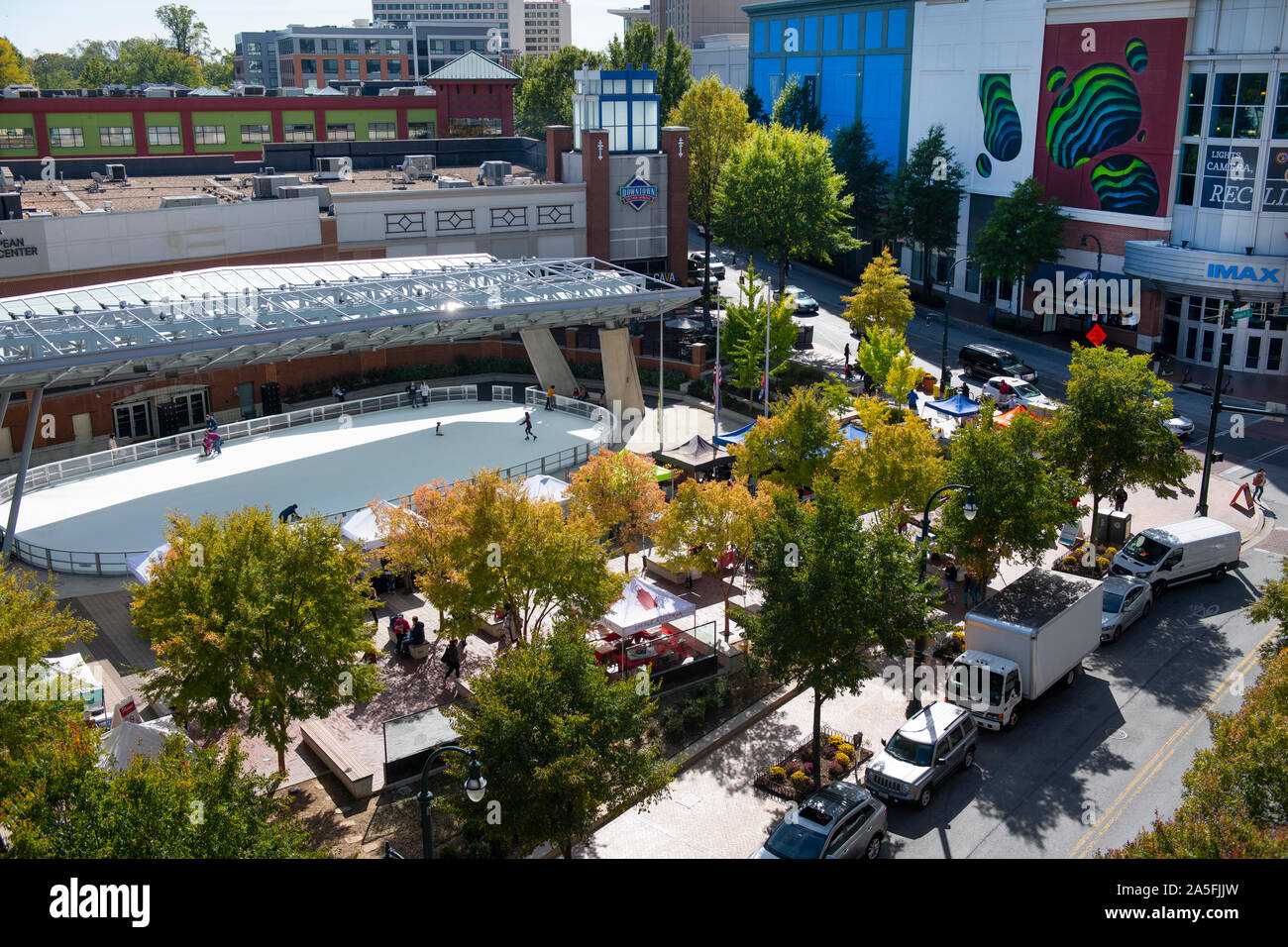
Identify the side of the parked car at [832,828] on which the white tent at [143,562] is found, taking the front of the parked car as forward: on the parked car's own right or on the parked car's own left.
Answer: on the parked car's own right

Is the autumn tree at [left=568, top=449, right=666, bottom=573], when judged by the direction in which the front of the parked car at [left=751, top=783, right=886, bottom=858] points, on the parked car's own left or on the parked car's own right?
on the parked car's own right

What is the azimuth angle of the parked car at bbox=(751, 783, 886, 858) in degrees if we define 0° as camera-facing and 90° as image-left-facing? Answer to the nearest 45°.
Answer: approximately 45°

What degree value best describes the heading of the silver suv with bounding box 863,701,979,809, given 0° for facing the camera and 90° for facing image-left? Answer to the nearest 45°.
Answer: approximately 45°

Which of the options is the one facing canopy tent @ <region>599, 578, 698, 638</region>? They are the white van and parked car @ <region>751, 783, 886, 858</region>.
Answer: the white van

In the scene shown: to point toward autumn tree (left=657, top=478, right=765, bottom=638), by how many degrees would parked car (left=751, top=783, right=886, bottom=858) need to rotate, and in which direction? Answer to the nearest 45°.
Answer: approximately 135° to its right

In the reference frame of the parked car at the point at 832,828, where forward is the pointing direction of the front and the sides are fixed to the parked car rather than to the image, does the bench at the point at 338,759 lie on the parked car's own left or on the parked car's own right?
on the parked car's own right

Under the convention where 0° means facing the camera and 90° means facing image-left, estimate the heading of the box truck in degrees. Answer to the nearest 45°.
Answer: approximately 45°

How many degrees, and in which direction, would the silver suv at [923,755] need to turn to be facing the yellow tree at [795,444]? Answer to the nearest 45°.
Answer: approximately 135° to its right

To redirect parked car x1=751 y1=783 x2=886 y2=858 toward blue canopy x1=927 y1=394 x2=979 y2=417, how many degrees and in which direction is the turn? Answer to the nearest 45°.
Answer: approximately 135° to its right

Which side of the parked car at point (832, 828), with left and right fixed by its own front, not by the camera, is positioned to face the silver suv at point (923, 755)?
back

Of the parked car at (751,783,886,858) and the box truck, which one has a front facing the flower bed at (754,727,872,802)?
the box truck
